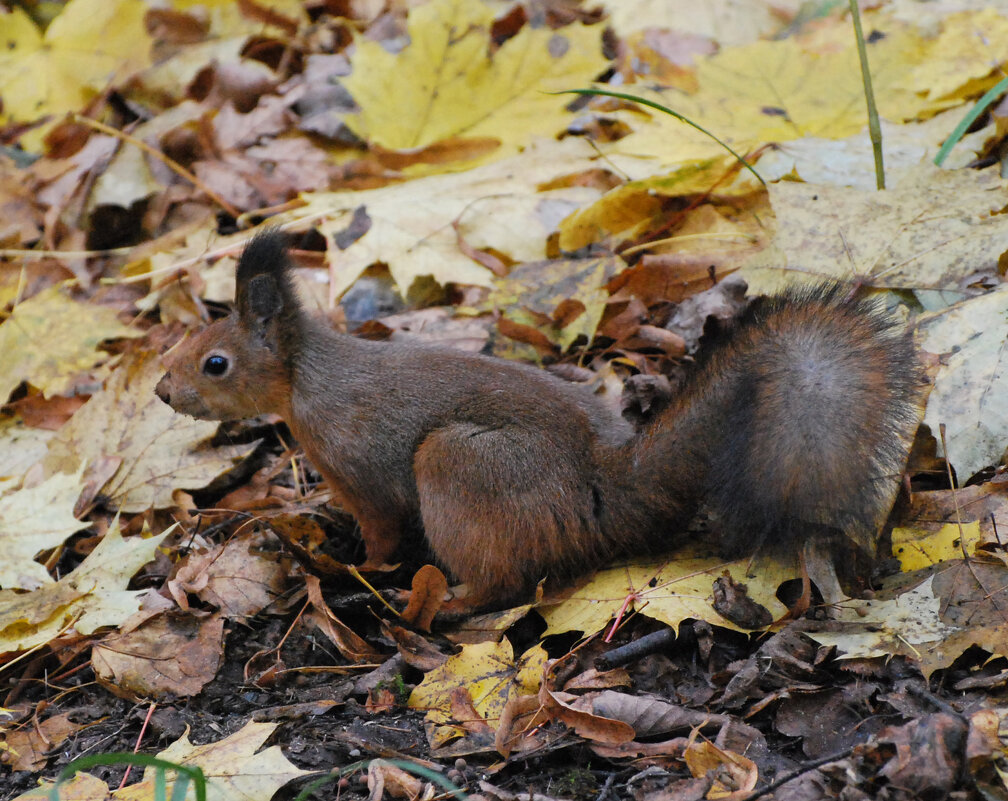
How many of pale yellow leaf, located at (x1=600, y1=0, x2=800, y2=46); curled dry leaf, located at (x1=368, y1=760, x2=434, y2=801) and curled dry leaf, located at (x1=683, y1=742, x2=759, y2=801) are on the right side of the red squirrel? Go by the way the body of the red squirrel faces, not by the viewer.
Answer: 1

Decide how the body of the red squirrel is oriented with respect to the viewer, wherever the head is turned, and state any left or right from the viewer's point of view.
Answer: facing to the left of the viewer

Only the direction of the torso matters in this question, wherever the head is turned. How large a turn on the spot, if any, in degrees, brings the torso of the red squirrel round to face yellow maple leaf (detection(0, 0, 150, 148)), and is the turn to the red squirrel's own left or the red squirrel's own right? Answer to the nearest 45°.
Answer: approximately 45° to the red squirrel's own right

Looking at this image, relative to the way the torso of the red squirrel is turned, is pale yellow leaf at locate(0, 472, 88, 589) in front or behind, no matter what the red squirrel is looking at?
in front

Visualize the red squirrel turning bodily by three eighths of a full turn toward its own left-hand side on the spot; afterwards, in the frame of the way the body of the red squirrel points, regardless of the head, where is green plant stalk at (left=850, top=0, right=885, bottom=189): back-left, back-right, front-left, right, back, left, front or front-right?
left

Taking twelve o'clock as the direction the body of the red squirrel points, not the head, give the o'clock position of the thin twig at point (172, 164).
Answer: The thin twig is roughly at 2 o'clock from the red squirrel.

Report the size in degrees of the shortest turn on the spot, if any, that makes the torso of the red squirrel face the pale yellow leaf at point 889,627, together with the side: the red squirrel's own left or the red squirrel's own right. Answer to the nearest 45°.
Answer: approximately 135° to the red squirrel's own left

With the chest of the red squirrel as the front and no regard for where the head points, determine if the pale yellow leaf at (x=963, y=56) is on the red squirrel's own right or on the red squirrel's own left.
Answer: on the red squirrel's own right

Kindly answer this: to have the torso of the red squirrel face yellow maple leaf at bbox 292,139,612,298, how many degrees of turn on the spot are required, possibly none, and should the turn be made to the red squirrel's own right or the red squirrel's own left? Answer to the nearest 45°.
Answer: approximately 90° to the red squirrel's own right

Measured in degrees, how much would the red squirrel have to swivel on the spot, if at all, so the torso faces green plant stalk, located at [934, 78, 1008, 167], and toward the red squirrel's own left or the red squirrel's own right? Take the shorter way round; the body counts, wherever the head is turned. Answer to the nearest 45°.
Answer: approximately 135° to the red squirrel's own right

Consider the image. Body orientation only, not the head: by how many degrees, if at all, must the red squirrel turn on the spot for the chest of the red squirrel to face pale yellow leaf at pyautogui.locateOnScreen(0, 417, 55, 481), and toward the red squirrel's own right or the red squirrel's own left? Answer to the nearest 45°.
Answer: approximately 45° to the red squirrel's own right

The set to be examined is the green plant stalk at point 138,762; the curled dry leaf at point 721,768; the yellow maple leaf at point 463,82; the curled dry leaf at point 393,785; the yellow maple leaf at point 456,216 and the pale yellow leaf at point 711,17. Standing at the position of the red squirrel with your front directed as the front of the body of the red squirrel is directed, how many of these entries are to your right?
3

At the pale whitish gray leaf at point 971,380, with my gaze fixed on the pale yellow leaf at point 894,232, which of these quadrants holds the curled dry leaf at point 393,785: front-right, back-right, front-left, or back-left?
back-left

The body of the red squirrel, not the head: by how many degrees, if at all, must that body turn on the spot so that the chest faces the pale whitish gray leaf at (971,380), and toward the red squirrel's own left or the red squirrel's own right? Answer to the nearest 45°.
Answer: approximately 180°

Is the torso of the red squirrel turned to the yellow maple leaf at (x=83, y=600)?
yes
